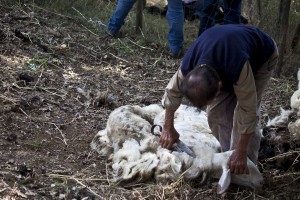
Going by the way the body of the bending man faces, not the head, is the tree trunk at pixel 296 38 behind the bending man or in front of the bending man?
behind

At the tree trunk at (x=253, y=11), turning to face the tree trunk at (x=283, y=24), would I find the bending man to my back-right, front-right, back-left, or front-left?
front-right

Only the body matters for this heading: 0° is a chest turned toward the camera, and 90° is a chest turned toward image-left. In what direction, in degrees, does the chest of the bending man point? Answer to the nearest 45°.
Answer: approximately 45°

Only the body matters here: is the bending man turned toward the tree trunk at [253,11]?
no

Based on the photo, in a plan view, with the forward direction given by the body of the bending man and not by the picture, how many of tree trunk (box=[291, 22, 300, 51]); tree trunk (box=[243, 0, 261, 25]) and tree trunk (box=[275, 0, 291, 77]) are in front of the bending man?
0

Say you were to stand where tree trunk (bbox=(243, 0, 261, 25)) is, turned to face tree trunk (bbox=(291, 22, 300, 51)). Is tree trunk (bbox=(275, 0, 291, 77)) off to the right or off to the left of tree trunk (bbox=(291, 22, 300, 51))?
right

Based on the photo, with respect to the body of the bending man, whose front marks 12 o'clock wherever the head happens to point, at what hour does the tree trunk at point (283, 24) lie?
The tree trunk is roughly at 5 o'clock from the bending man.

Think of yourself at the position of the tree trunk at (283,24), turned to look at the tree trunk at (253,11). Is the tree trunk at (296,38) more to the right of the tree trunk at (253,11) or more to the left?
right
